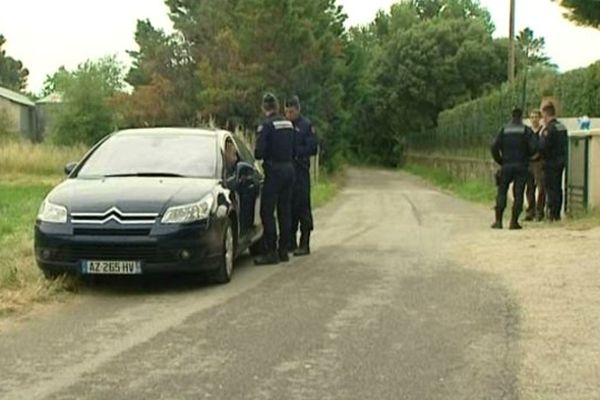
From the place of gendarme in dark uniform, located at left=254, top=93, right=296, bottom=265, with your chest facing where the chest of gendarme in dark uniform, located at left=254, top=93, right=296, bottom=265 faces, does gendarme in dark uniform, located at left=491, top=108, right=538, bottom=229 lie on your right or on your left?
on your right

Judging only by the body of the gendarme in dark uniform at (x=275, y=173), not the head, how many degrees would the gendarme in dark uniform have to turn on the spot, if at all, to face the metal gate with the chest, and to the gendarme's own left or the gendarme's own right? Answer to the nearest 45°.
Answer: approximately 90° to the gendarme's own right

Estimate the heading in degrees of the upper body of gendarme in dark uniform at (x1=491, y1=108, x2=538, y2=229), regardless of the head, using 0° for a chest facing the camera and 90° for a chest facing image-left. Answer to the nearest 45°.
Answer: approximately 180°

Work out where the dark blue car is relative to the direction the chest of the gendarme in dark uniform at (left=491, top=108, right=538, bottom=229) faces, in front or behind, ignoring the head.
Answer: behind

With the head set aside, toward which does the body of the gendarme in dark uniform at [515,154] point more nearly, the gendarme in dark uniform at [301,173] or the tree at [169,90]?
the tree

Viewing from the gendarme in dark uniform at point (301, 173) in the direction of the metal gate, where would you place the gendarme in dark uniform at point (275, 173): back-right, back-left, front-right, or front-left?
back-right

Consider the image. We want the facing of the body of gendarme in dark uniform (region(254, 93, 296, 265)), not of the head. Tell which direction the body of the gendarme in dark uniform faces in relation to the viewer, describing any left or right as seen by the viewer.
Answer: facing away from the viewer and to the left of the viewer

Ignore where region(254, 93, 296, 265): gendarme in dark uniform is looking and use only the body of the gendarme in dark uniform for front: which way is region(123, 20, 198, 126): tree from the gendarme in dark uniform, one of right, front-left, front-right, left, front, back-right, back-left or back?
front-right

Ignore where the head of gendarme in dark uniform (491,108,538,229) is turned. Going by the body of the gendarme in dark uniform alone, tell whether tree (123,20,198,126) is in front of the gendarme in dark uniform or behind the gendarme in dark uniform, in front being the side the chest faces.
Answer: in front

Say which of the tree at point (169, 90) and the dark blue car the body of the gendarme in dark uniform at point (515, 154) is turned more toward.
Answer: the tree

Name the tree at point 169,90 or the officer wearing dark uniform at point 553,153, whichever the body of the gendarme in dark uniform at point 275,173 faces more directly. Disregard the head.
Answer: the tree

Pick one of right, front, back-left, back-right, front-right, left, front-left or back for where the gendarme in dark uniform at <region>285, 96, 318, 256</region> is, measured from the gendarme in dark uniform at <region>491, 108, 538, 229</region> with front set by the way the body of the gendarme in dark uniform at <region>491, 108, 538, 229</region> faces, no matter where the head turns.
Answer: back-left
